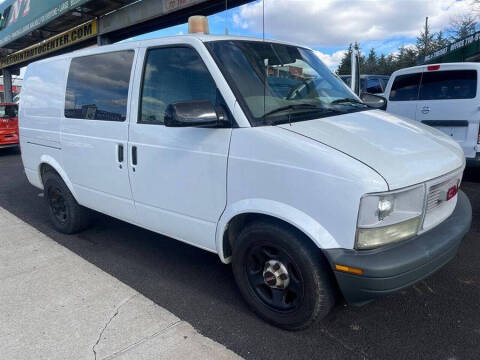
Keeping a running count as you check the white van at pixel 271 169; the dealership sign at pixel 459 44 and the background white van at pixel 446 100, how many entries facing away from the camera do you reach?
1

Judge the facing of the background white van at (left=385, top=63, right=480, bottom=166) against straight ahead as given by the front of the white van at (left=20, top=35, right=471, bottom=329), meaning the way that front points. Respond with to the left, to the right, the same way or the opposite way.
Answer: to the left

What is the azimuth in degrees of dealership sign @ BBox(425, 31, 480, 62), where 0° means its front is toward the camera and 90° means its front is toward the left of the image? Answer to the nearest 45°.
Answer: approximately 45°

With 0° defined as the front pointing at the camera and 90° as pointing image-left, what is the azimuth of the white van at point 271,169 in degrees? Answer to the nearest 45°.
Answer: approximately 315°

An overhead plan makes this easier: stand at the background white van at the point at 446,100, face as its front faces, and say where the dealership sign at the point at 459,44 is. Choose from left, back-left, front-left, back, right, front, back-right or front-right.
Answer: front

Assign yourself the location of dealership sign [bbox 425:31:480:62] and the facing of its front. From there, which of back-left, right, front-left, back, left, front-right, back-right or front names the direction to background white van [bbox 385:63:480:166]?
front-left

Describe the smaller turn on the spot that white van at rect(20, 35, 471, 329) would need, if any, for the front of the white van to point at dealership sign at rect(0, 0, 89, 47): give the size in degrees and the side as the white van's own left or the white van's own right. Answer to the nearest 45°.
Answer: approximately 180°

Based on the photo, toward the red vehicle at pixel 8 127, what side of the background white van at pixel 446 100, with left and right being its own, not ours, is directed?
left

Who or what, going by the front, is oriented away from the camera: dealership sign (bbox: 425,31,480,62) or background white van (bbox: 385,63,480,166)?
the background white van

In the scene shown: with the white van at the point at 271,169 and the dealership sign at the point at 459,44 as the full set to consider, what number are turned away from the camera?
0

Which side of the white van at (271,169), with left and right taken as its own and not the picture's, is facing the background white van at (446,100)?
left

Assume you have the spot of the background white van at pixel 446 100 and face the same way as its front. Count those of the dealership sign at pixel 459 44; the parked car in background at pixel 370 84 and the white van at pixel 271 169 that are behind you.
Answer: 1

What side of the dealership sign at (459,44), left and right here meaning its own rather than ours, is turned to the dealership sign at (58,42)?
front

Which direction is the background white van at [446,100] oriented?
away from the camera

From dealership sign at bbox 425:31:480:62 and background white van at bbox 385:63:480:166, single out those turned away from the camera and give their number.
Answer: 1
